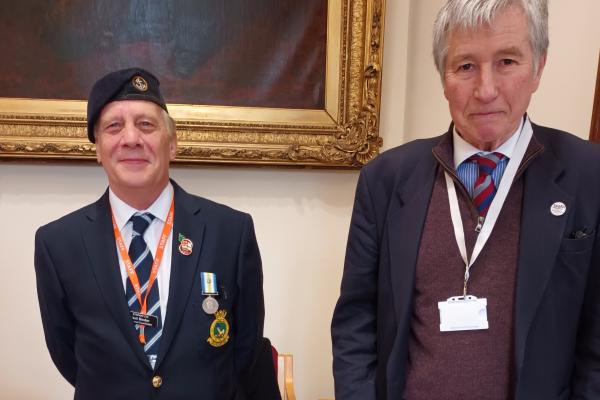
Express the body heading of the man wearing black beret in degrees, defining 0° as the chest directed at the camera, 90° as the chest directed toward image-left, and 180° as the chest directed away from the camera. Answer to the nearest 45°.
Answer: approximately 0°

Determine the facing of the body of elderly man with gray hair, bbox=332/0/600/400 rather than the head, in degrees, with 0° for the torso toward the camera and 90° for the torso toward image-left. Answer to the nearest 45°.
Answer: approximately 0°

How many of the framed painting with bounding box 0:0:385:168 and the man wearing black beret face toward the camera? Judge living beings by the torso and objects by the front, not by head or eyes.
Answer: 2

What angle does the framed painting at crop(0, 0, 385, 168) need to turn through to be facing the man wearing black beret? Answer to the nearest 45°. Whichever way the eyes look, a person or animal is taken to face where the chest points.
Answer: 0° — it already faces them

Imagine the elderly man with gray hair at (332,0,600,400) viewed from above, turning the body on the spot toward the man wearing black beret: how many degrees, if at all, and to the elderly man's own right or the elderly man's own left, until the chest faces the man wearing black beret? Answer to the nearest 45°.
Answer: approximately 90° to the elderly man's own right
